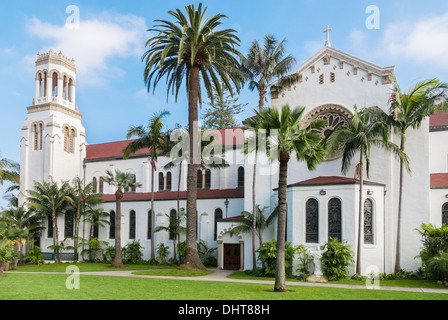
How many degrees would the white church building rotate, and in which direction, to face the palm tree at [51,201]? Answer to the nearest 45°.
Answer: approximately 45° to its right
